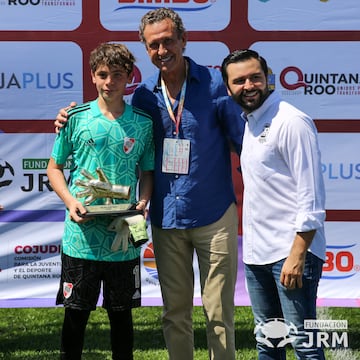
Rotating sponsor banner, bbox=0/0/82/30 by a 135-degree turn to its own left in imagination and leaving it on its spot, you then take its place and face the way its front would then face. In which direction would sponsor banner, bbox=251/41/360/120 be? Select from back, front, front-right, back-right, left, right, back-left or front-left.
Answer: front-right

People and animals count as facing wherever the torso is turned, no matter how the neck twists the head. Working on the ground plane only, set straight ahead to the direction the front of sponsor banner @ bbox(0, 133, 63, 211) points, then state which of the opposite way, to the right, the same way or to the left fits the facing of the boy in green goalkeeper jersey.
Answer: the same way

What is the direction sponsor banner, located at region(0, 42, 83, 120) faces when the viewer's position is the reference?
facing the viewer

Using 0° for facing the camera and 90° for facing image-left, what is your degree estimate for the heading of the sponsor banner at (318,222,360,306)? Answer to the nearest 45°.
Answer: approximately 0°

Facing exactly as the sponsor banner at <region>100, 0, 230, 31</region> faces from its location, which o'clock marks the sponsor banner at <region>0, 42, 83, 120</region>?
the sponsor banner at <region>0, 42, 83, 120</region> is roughly at 3 o'clock from the sponsor banner at <region>100, 0, 230, 31</region>.

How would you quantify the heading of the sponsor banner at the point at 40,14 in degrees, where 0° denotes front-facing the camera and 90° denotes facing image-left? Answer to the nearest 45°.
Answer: approximately 0°

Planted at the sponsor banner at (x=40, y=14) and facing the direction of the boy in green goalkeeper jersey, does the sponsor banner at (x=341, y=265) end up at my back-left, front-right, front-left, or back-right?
front-left

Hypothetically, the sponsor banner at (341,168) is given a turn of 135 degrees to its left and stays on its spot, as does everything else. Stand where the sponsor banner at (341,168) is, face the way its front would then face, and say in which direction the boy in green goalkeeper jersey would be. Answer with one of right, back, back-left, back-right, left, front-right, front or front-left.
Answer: back

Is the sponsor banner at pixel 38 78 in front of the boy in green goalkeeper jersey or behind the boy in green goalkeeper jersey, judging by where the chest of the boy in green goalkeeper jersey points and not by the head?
behind

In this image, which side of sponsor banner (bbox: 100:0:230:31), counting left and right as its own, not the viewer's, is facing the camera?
front

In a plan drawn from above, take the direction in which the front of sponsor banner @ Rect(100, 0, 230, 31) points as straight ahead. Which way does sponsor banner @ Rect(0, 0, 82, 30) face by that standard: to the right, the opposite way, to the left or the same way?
the same way

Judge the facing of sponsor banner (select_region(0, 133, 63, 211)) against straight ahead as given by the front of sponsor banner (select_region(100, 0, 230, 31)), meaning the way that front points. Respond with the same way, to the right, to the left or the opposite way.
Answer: the same way

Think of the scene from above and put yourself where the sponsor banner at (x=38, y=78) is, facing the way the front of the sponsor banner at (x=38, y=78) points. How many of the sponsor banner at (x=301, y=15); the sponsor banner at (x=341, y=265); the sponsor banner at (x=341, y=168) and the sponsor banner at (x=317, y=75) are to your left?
4

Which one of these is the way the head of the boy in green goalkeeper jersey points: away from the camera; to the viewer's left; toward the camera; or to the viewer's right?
toward the camera

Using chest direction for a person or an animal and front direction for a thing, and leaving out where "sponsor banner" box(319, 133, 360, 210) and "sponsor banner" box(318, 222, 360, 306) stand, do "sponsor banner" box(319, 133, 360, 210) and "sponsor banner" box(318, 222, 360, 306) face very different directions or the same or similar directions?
same or similar directions

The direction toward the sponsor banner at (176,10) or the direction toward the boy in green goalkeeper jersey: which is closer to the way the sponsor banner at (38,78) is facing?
the boy in green goalkeeper jersey

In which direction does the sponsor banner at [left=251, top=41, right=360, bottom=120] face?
toward the camera

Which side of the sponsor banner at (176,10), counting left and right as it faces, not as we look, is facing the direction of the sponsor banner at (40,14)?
right

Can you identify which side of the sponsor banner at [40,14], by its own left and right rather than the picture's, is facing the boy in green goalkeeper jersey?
front

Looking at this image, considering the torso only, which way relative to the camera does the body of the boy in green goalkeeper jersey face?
toward the camera
